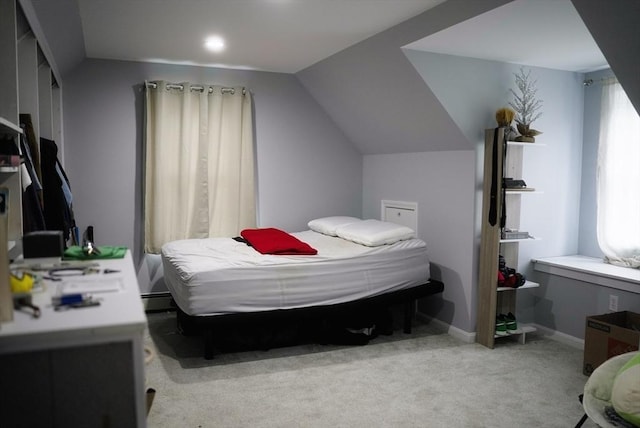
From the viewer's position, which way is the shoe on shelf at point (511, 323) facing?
facing the viewer and to the right of the viewer

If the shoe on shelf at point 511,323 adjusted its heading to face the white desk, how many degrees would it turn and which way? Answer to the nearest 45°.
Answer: approximately 45° to its right
